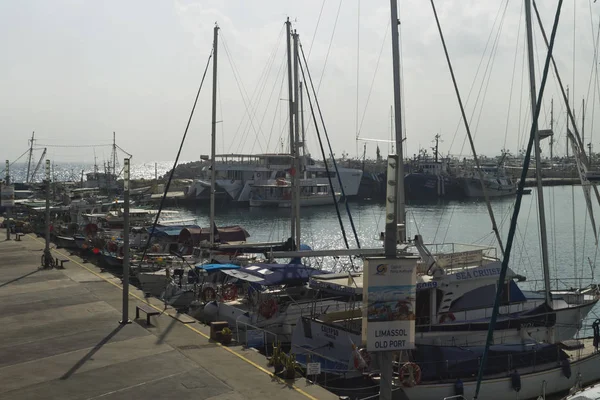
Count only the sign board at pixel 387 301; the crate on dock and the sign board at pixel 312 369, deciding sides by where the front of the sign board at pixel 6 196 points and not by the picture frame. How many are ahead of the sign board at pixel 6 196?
3

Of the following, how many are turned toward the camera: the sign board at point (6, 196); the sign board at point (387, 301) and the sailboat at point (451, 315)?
2

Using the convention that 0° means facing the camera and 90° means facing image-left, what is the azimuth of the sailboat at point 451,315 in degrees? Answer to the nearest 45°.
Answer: approximately 225°

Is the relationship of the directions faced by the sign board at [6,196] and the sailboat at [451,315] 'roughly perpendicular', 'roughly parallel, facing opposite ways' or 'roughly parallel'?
roughly perpendicular

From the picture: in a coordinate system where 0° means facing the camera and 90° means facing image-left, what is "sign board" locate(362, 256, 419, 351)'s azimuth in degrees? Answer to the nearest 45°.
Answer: approximately 0°

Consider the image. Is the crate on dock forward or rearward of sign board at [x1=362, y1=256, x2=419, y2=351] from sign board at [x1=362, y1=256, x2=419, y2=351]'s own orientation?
rearward

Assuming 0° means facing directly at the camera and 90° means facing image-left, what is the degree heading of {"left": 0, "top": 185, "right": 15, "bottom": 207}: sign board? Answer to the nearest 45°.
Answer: approximately 0°

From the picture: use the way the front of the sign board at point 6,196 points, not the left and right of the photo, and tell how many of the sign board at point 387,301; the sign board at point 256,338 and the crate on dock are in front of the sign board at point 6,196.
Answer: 3

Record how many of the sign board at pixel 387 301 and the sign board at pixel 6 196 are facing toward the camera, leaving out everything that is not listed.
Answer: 2

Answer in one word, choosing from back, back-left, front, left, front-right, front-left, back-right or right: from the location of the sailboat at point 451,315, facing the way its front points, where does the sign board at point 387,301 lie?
back-right

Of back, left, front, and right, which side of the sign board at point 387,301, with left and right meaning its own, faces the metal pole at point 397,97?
back
